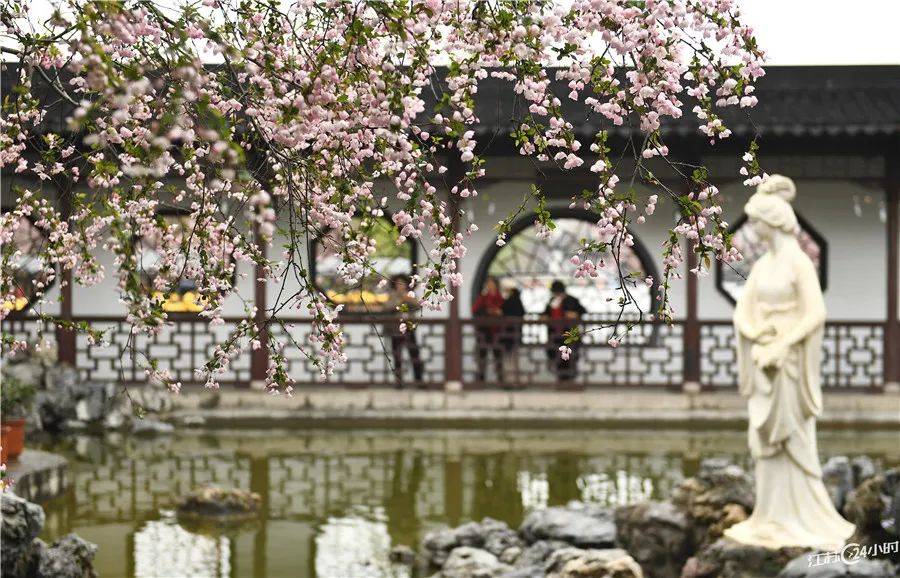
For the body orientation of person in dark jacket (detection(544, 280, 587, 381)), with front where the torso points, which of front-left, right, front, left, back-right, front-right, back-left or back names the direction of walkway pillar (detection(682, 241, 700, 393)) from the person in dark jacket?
back-left

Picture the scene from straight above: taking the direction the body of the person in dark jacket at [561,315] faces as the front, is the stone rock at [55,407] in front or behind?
in front

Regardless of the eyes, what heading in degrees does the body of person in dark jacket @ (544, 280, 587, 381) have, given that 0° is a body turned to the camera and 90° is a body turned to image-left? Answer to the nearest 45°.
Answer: approximately 45°

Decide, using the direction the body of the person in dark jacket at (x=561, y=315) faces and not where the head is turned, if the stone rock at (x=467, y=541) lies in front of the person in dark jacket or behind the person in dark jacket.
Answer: in front

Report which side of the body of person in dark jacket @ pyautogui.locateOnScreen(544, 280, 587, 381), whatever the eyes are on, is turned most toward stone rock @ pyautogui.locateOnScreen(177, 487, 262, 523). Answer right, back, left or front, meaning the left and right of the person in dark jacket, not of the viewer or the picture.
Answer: front

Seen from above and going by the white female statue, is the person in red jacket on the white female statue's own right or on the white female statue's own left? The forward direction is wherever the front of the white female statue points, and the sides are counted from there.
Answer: on the white female statue's own right

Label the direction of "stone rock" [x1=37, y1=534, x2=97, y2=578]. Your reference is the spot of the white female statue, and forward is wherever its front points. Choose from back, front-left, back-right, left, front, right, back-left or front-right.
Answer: front-right

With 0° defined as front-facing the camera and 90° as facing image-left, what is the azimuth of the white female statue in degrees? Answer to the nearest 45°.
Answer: approximately 45°

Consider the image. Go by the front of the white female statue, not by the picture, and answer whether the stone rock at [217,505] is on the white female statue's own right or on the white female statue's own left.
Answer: on the white female statue's own right

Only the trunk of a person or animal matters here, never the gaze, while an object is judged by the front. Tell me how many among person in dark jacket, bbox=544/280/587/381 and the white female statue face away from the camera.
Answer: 0

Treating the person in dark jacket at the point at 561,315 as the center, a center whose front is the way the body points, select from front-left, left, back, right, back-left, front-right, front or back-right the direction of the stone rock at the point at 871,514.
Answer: front-left

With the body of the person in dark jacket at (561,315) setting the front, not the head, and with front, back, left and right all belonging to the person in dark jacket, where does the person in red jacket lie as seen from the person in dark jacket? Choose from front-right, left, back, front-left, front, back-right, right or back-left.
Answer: front-right
